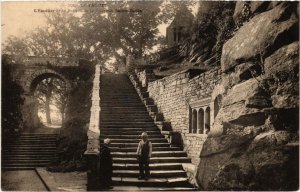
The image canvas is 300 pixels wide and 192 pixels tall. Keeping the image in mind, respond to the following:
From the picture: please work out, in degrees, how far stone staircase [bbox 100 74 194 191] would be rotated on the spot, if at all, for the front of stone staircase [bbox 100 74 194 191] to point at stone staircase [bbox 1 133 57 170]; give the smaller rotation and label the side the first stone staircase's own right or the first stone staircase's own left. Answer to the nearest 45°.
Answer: approximately 135° to the first stone staircase's own right

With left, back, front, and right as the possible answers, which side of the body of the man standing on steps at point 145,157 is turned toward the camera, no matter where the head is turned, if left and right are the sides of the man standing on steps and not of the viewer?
front

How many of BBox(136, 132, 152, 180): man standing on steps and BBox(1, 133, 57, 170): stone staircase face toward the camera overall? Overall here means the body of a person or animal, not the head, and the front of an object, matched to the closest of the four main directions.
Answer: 2

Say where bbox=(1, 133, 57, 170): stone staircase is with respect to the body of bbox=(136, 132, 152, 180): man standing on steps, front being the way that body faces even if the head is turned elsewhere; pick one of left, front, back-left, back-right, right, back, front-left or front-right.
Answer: back-right

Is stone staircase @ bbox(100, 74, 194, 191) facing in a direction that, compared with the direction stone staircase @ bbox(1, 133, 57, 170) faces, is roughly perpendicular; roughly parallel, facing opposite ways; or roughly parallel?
roughly parallel

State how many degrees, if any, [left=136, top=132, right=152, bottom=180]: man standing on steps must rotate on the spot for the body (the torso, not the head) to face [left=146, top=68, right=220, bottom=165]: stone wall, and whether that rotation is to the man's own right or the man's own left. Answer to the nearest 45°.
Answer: approximately 135° to the man's own left

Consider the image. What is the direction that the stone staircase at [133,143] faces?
toward the camera

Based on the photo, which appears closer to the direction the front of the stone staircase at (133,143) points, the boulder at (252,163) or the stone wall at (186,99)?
the boulder

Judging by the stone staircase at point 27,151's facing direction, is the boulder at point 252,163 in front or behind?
in front

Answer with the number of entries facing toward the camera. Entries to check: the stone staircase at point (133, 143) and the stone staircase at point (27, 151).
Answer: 2

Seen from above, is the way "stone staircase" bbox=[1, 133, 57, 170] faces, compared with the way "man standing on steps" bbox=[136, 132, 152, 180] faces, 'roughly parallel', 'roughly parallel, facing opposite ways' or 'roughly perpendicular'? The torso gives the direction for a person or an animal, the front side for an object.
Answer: roughly parallel
